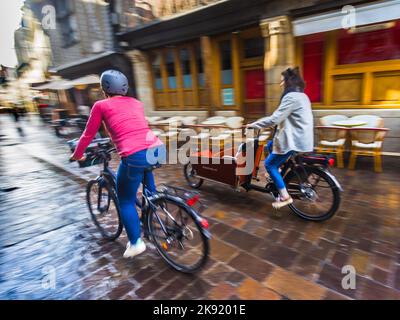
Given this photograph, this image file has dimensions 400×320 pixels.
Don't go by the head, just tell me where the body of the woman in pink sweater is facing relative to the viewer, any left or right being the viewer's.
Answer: facing away from the viewer and to the left of the viewer

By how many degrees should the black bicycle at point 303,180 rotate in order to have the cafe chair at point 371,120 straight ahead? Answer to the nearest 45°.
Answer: approximately 90° to its right

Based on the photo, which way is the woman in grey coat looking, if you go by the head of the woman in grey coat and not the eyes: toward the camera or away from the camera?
away from the camera

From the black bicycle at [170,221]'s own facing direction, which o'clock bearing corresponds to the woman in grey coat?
The woman in grey coat is roughly at 4 o'clock from the black bicycle.

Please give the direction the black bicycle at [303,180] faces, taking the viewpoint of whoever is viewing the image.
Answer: facing away from the viewer and to the left of the viewer

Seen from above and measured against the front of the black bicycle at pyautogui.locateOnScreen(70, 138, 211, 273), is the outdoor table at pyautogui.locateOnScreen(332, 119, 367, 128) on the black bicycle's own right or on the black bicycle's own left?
on the black bicycle's own right

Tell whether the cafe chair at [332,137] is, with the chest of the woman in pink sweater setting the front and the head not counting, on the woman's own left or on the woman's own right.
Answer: on the woman's own right
